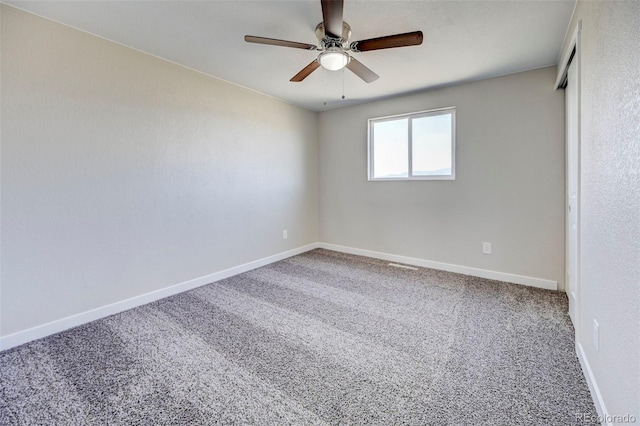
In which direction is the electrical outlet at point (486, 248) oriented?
toward the camera

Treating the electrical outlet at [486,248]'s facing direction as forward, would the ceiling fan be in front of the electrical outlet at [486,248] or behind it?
in front
